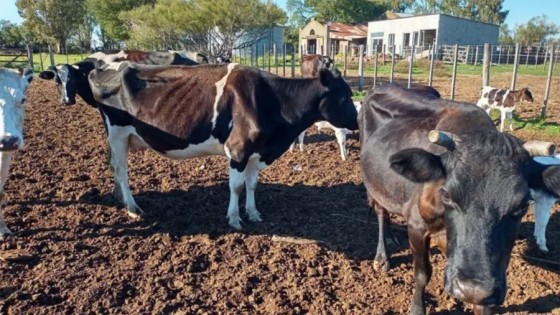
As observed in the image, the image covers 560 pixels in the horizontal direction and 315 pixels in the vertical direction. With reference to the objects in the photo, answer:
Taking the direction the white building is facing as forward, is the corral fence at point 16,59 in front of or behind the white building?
in front

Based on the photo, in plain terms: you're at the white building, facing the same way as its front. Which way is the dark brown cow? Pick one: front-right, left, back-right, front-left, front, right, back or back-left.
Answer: front-left

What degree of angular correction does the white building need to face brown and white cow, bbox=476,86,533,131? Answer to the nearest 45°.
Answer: approximately 45° to its left

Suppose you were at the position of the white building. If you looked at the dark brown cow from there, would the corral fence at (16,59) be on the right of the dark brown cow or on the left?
right

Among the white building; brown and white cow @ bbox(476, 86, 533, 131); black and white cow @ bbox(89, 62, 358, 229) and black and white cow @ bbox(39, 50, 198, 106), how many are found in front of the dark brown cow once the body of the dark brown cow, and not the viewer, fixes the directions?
0

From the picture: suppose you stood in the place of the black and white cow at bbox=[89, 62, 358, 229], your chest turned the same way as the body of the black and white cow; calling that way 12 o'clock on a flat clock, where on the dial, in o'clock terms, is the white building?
The white building is roughly at 10 o'clock from the black and white cow.

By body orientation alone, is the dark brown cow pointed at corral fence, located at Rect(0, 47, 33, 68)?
no

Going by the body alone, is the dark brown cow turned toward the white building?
no

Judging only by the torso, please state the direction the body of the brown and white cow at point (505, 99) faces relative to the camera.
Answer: to the viewer's right

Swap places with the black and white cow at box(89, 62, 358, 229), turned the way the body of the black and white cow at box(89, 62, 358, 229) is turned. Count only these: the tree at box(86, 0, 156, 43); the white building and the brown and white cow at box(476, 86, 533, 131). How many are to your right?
0

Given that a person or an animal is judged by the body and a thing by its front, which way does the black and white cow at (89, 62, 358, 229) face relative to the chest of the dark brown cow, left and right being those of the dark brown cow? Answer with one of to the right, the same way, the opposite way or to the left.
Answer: to the left

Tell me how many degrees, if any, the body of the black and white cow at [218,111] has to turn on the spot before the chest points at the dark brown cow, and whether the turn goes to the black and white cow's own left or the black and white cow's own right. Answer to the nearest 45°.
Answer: approximately 45° to the black and white cow's own right

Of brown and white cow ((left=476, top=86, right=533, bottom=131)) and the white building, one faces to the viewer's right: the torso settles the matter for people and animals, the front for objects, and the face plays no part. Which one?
the brown and white cow

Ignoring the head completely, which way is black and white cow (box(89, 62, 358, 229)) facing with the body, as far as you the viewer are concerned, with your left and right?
facing to the right of the viewer
